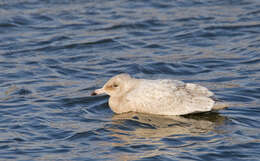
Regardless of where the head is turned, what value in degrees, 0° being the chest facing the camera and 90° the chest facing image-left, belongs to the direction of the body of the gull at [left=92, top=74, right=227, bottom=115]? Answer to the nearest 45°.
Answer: approximately 90°
